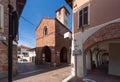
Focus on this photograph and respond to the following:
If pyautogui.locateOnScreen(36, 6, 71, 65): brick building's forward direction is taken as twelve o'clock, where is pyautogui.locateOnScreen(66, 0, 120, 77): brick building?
pyautogui.locateOnScreen(66, 0, 120, 77): brick building is roughly at 10 o'clock from pyautogui.locateOnScreen(36, 6, 71, 65): brick building.

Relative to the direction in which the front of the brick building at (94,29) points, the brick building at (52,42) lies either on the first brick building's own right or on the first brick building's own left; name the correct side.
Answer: on the first brick building's own right

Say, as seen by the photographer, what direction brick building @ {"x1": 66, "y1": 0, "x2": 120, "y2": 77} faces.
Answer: facing the viewer and to the left of the viewer

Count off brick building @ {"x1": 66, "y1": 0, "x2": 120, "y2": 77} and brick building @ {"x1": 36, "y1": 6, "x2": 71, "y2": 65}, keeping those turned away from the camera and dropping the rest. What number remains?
0
